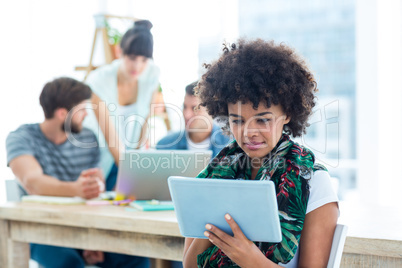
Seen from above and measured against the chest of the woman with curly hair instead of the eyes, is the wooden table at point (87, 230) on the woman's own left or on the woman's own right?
on the woman's own right

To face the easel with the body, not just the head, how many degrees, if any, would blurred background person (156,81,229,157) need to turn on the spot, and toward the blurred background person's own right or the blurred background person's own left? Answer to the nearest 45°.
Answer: approximately 135° to the blurred background person's own right

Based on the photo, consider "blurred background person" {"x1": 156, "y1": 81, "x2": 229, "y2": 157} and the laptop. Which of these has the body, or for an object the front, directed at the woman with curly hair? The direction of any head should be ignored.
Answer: the blurred background person

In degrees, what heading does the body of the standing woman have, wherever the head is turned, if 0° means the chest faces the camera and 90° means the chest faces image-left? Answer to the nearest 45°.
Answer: approximately 0°

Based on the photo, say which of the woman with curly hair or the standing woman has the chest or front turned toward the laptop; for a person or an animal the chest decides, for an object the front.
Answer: the standing woman

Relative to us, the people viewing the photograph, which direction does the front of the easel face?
facing the viewer and to the left of the viewer

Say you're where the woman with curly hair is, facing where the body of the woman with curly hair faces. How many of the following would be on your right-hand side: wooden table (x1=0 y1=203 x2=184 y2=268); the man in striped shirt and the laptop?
3

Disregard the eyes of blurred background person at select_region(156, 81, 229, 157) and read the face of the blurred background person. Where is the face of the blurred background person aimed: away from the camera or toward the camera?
toward the camera

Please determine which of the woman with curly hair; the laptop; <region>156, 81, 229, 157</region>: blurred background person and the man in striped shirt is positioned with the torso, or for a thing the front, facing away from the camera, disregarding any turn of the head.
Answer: the laptop

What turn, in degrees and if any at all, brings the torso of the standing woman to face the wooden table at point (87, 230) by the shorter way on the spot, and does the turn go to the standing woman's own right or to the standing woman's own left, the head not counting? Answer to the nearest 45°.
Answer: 0° — they already face it

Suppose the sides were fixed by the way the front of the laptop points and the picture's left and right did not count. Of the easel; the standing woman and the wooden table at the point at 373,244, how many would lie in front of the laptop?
2

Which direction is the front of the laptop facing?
away from the camera

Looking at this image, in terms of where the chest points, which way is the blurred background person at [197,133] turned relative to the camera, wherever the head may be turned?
toward the camera

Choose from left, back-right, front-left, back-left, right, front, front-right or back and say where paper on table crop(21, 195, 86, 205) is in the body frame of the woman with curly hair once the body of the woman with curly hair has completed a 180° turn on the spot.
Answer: left

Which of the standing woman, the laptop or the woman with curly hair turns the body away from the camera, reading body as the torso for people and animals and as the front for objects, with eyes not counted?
the laptop
